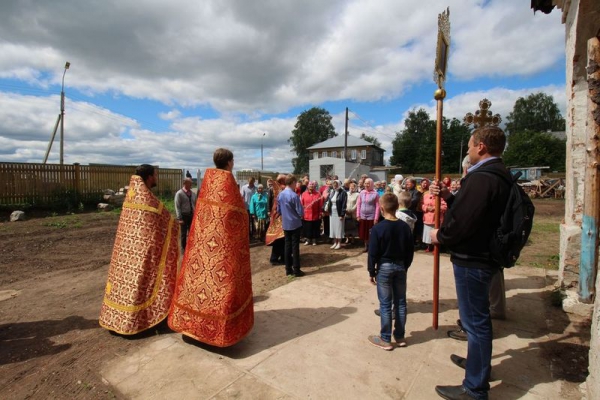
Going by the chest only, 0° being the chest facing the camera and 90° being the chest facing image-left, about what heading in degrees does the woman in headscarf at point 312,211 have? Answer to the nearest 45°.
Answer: approximately 0°

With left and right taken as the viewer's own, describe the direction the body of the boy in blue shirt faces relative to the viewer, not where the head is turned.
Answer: facing away from the viewer and to the left of the viewer

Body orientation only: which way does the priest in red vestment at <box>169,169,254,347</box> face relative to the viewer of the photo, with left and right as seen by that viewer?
facing away from the viewer and to the right of the viewer

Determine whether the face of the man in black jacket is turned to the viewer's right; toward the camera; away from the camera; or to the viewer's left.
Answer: to the viewer's left

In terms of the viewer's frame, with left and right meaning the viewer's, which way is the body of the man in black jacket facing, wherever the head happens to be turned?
facing to the left of the viewer
